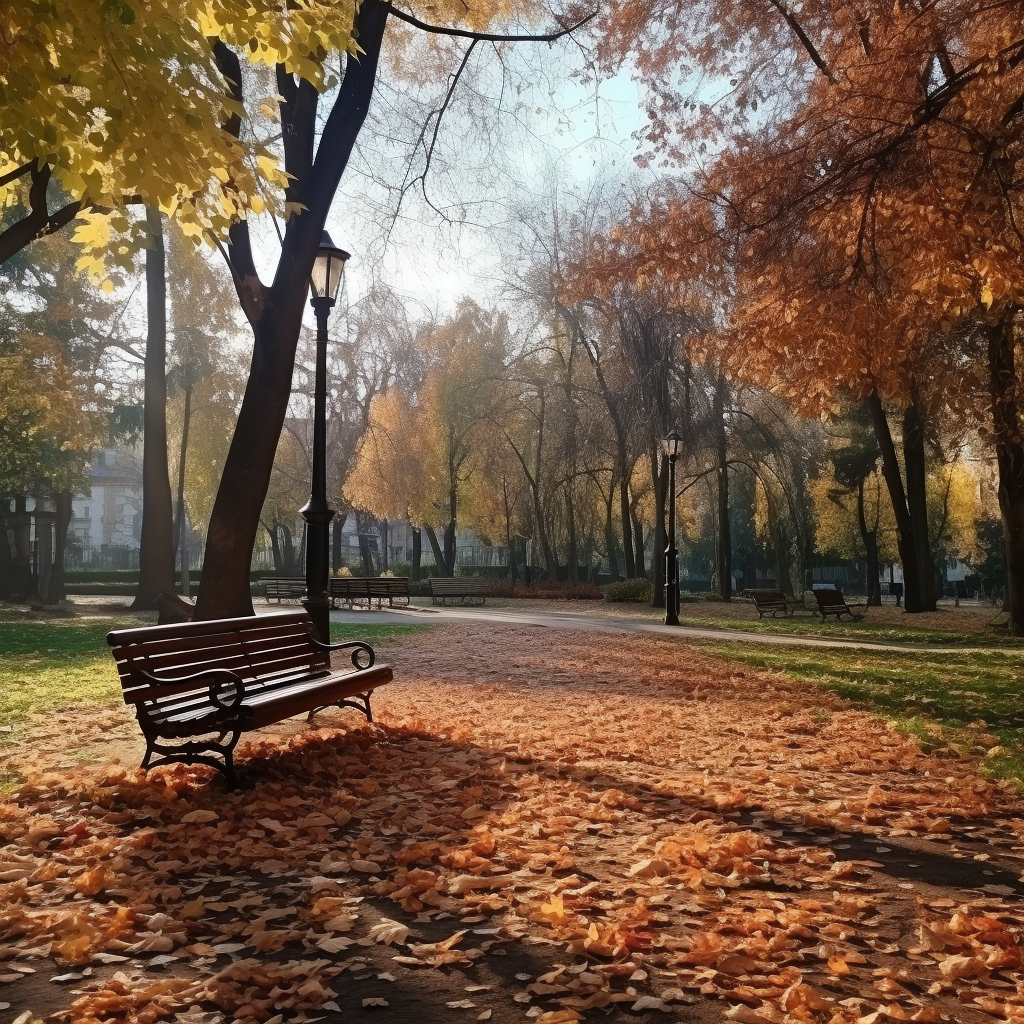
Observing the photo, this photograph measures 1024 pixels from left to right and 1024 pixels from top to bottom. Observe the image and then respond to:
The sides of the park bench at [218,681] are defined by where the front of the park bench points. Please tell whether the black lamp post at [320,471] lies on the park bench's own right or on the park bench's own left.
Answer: on the park bench's own left

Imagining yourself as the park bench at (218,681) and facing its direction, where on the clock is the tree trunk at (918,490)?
The tree trunk is roughly at 9 o'clock from the park bench.

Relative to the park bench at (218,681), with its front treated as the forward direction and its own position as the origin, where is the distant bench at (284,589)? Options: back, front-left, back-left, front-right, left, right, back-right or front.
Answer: back-left

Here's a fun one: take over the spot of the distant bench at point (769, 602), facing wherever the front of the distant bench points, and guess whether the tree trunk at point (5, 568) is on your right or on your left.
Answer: on your right

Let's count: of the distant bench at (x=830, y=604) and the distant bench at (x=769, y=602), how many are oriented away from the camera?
0
